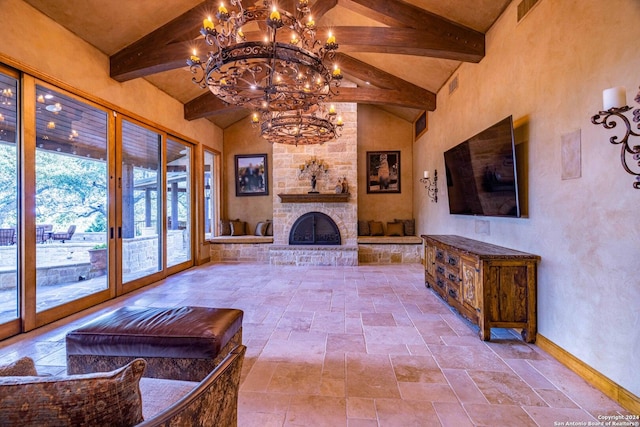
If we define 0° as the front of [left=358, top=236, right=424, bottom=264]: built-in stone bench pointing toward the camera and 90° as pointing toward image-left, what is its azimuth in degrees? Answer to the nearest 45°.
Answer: approximately 0°

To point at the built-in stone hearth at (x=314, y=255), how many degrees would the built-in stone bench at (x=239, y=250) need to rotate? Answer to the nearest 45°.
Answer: approximately 45° to its left

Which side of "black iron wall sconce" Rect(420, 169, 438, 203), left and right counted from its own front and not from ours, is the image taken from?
left

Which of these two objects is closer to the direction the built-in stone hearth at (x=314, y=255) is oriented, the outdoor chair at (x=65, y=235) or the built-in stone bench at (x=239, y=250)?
the outdoor chair

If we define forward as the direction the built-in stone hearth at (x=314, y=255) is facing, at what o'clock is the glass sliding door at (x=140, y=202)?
The glass sliding door is roughly at 2 o'clock from the built-in stone hearth.

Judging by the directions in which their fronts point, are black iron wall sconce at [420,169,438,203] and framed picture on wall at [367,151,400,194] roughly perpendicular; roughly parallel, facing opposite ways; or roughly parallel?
roughly perpendicular

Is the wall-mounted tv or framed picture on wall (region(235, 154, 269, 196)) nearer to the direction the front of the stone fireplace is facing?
the wall-mounted tv

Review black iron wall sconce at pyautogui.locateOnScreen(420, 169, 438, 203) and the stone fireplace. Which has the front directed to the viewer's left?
the black iron wall sconce

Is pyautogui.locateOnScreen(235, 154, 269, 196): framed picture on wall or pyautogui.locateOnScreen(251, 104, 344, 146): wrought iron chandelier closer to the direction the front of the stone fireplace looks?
the wrought iron chandelier

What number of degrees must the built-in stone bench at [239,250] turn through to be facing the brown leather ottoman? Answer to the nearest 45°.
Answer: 0° — it already faces it

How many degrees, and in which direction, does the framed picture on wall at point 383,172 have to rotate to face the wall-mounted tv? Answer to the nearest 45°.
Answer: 0° — it already faces it

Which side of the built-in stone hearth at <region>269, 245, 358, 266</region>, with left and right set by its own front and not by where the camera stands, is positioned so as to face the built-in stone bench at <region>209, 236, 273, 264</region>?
right
